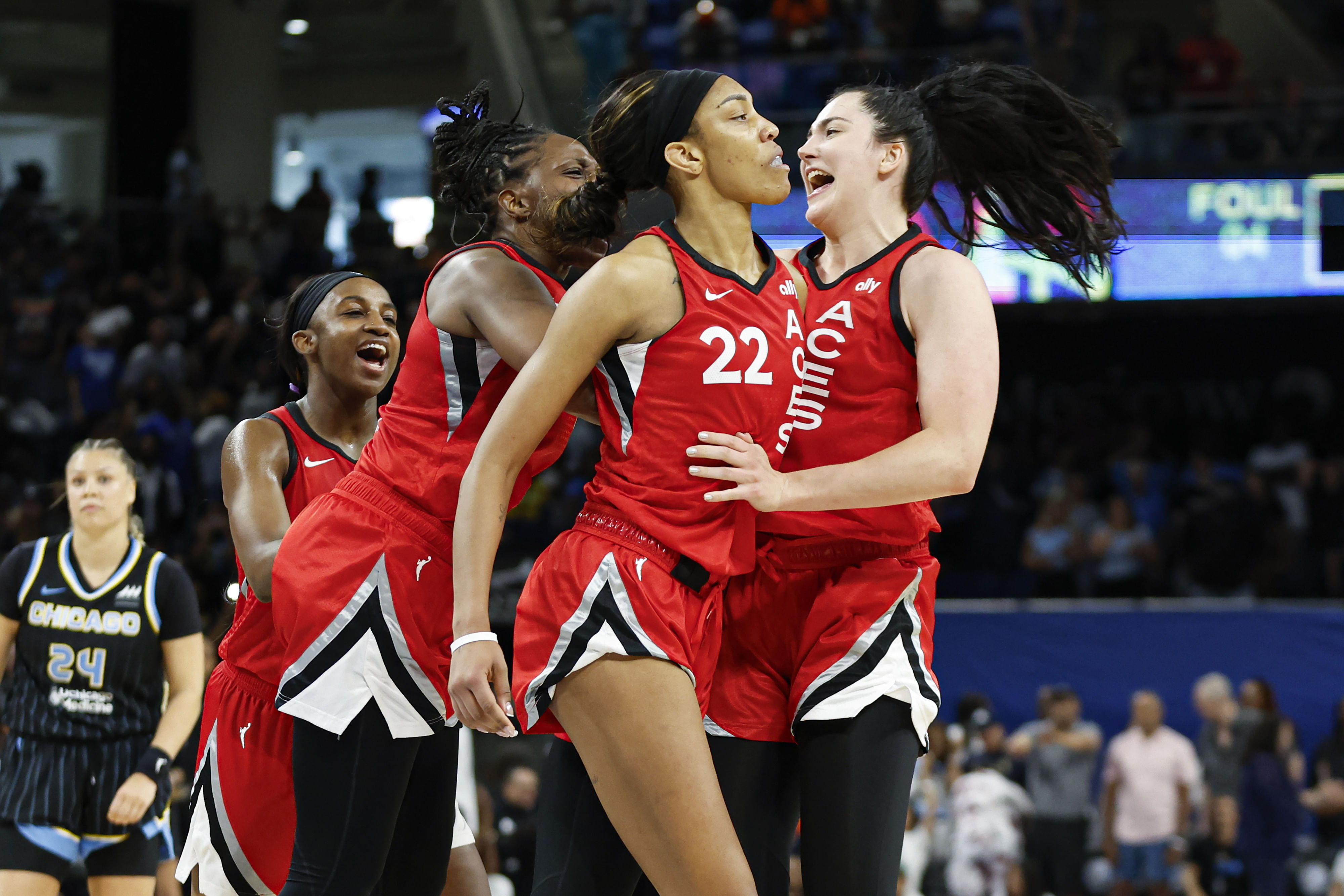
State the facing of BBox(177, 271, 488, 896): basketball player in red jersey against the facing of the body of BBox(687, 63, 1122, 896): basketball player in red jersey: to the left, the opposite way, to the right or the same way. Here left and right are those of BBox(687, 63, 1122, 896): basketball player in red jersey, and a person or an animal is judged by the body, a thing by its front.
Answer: to the left

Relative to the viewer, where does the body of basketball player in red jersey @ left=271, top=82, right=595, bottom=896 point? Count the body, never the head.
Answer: to the viewer's right

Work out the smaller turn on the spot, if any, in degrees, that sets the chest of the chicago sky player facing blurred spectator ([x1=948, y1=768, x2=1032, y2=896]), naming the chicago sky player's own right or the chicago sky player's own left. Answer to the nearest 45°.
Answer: approximately 135° to the chicago sky player's own left

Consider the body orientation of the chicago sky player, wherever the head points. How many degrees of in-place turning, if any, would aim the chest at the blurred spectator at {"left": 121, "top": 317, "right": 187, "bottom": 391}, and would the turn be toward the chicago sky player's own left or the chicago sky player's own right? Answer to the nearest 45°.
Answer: approximately 180°

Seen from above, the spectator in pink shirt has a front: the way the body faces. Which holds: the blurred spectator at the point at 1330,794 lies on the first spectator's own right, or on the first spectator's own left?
on the first spectator's own left

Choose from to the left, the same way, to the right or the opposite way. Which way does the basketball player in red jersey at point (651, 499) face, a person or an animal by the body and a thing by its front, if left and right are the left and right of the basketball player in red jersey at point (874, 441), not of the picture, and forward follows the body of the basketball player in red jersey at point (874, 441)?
to the left

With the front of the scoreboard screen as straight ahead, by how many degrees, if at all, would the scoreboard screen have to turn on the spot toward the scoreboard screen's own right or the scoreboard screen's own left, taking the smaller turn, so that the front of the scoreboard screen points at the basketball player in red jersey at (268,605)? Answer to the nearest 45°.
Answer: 0° — it already faces them

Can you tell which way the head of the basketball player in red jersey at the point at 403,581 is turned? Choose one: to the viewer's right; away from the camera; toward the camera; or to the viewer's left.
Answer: to the viewer's right

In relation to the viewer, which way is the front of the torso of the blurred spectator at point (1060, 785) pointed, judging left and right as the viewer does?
facing the viewer

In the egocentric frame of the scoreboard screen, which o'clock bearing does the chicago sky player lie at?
The chicago sky player is roughly at 1 o'clock from the scoreboard screen.

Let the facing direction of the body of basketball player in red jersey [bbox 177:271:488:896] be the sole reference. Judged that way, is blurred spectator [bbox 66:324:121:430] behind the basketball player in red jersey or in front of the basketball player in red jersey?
behind

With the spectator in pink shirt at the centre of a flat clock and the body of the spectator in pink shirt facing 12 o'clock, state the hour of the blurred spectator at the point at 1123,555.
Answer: The blurred spectator is roughly at 6 o'clock from the spectator in pink shirt.

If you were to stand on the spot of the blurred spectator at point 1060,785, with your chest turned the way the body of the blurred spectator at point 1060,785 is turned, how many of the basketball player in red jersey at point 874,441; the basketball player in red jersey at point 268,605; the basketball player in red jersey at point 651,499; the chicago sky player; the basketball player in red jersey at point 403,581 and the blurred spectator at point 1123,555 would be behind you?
1

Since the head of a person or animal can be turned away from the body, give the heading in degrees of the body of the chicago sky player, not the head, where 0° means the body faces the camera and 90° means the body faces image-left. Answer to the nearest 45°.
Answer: approximately 0°

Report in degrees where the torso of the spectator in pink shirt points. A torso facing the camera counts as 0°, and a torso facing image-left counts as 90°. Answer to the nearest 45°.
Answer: approximately 0°

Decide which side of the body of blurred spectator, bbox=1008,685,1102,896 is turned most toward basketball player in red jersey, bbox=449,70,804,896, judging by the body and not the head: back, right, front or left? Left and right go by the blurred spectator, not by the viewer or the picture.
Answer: front

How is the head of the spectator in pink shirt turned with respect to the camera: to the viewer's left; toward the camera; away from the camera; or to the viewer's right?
toward the camera

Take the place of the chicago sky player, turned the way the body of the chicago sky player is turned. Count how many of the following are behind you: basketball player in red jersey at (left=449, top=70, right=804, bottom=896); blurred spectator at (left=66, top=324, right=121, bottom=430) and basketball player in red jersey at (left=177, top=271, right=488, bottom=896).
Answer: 1
